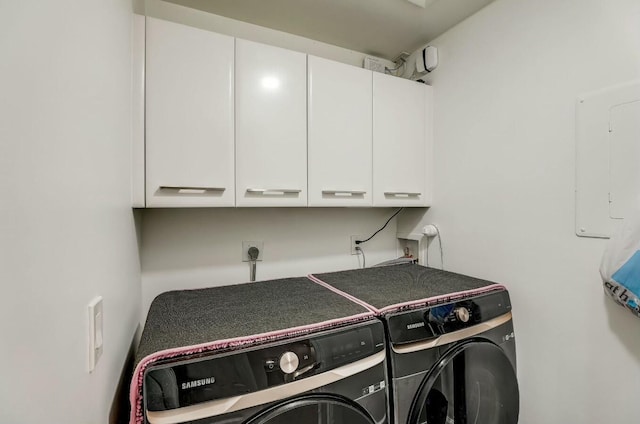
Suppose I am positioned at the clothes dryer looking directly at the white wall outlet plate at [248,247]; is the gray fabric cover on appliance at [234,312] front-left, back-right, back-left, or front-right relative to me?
front-left

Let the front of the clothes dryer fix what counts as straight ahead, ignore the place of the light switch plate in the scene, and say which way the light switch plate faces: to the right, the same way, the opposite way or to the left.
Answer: to the left

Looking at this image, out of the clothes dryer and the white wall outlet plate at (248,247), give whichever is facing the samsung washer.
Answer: the white wall outlet plate

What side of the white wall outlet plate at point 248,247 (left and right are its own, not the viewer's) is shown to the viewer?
front

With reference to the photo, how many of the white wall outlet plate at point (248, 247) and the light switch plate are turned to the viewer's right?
1

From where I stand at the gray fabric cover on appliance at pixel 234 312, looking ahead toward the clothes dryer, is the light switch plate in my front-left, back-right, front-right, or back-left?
back-right

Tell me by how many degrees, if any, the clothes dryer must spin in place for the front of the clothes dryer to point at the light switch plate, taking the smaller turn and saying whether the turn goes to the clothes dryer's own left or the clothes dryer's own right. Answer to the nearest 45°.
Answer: approximately 90° to the clothes dryer's own right

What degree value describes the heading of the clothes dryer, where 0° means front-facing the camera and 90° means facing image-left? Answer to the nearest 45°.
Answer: approximately 315°

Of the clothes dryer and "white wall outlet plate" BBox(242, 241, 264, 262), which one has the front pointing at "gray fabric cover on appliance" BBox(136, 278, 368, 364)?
the white wall outlet plate

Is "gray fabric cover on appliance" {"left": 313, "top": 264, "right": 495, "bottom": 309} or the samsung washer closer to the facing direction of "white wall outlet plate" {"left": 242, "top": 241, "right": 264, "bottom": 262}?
the samsung washer

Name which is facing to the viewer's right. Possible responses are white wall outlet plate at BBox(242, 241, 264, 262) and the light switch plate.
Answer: the light switch plate

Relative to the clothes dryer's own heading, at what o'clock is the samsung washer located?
The samsung washer is roughly at 3 o'clock from the clothes dryer.

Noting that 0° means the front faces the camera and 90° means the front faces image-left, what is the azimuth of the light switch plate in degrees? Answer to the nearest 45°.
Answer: approximately 270°

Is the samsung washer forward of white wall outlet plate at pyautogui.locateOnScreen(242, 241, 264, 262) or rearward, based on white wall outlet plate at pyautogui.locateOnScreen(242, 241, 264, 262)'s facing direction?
forward

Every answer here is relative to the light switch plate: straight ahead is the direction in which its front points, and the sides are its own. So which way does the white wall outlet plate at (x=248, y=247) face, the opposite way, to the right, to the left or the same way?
to the right

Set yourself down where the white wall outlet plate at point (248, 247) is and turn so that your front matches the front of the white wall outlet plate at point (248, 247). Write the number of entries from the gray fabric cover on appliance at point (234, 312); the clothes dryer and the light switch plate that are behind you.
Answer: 0

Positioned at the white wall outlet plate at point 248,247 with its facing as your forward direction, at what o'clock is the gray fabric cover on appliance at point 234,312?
The gray fabric cover on appliance is roughly at 12 o'clock from the white wall outlet plate.
